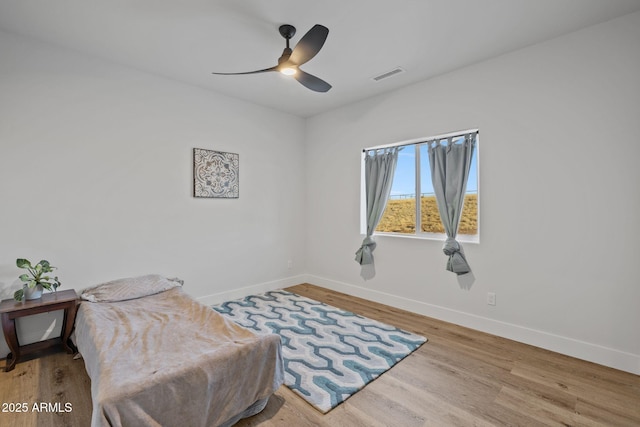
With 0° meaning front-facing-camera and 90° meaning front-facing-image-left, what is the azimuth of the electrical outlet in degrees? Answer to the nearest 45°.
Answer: approximately 0°

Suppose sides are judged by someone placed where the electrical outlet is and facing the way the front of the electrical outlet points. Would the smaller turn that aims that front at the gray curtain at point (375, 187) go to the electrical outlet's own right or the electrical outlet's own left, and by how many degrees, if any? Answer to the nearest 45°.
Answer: approximately 90° to the electrical outlet's own right

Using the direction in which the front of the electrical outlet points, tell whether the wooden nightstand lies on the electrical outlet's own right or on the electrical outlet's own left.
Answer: on the electrical outlet's own right

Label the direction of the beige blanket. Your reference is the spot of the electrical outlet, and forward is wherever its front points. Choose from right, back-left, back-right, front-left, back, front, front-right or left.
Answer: front-right

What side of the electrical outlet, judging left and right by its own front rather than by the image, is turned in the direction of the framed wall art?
right

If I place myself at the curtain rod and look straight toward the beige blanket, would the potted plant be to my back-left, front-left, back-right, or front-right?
front-right

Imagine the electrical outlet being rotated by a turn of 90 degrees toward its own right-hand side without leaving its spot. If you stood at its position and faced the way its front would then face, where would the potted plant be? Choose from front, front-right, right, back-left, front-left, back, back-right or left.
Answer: front-left

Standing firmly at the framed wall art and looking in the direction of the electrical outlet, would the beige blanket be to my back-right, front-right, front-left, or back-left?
front-right

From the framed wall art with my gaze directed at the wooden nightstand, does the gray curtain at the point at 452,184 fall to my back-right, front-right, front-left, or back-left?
back-left

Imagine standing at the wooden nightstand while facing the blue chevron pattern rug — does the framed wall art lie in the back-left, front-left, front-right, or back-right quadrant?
front-left
